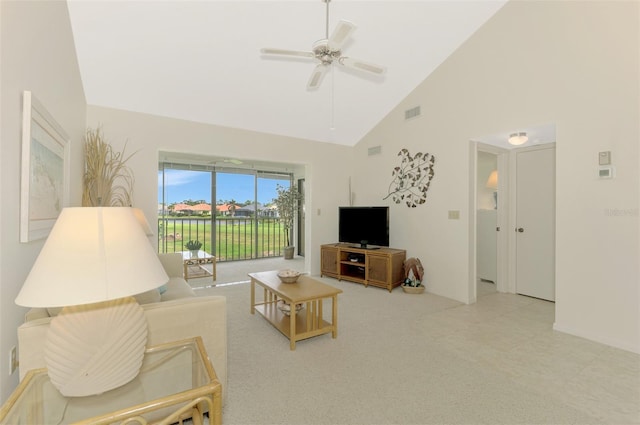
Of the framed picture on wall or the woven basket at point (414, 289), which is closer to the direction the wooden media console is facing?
the framed picture on wall

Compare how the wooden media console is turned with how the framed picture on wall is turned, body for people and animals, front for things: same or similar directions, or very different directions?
very different directions

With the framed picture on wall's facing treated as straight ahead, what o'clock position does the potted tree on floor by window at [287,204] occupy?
The potted tree on floor by window is roughly at 11 o'clock from the framed picture on wall.

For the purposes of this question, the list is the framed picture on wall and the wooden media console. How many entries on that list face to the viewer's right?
1

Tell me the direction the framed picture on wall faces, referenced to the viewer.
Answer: facing to the right of the viewer

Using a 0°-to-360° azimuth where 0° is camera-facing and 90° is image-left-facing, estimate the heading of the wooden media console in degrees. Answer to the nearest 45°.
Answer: approximately 45°

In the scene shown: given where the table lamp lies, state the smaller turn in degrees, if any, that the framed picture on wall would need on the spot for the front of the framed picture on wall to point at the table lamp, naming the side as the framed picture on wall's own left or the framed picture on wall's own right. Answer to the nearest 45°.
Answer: approximately 90° to the framed picture on wall's own right

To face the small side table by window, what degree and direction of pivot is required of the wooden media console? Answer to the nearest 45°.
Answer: approximately 45° to its right

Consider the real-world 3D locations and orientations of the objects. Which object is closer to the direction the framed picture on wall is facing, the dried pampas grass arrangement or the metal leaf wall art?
the metal leaf wall art

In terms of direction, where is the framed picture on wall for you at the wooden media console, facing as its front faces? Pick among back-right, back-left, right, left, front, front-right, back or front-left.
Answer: front

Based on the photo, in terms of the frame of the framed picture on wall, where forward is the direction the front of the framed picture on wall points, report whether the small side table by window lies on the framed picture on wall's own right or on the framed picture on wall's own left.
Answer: on the framed picture on wall's own left
